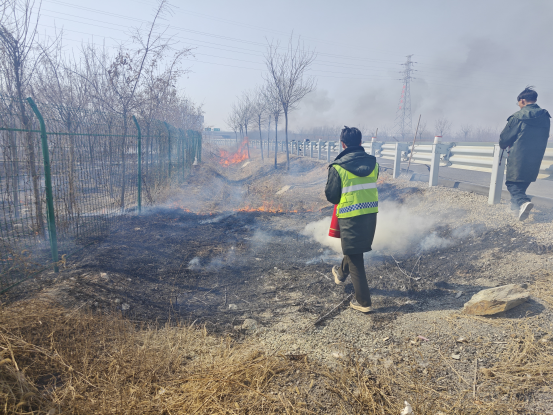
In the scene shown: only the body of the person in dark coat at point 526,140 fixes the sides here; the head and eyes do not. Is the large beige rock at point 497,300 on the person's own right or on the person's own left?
on the person's own left

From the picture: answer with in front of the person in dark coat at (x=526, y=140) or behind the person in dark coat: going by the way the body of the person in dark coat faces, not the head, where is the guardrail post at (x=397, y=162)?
in front

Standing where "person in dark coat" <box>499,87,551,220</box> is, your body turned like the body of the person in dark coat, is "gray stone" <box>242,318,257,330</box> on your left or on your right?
on your left

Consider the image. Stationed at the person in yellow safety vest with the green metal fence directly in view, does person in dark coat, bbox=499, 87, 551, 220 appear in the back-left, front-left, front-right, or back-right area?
back-right

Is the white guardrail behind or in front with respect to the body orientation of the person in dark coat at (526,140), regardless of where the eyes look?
in front
